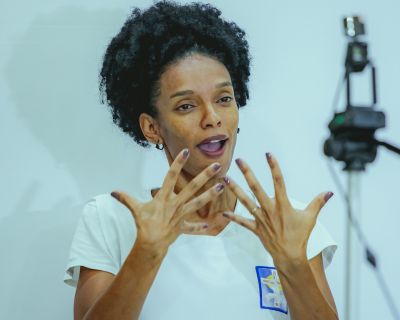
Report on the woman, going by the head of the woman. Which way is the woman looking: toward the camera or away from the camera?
toward the camera

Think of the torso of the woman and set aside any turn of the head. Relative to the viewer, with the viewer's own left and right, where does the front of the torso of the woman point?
facing the viewer and to the right of the viewer
